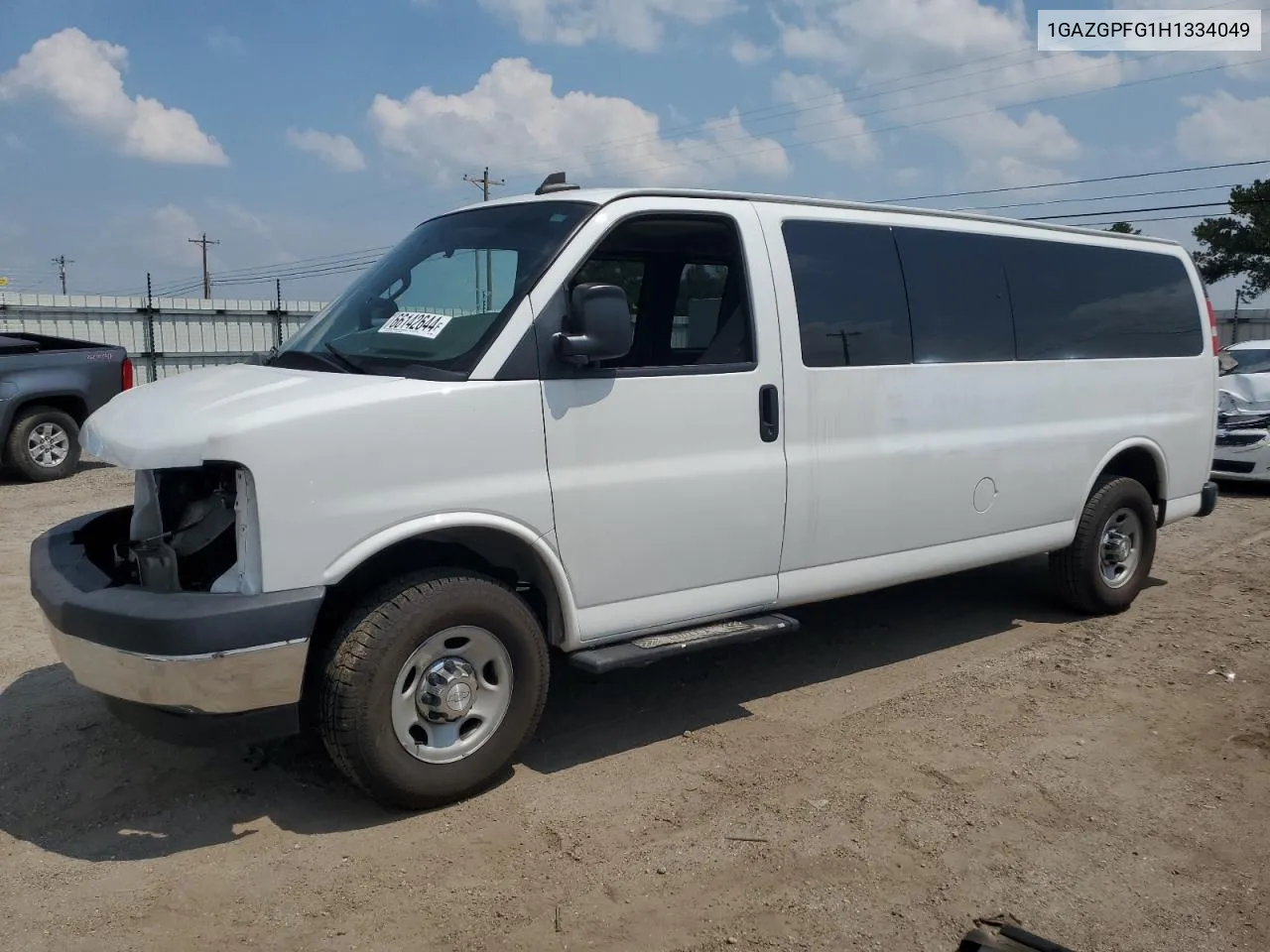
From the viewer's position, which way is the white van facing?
facing the viewer and to the left of the viewer

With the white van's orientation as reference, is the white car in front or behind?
behind

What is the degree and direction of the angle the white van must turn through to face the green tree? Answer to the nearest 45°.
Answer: approximately 180°
